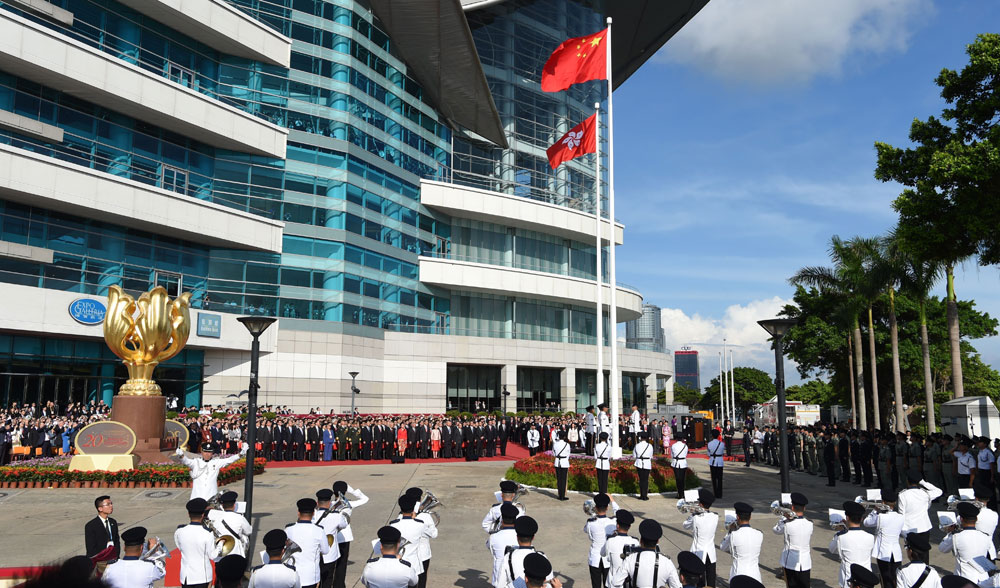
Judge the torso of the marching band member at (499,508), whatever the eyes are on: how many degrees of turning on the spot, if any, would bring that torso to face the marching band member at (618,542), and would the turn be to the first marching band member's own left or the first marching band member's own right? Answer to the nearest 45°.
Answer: approximately 135° to the first marching band member's own right

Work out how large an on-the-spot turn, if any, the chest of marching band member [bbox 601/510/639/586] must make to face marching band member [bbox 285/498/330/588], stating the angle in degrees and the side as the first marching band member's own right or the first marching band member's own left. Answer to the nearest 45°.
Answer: approximately 45° to the first marching band member's own left

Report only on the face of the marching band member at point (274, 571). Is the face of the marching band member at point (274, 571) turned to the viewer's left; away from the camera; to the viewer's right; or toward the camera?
away from the camera

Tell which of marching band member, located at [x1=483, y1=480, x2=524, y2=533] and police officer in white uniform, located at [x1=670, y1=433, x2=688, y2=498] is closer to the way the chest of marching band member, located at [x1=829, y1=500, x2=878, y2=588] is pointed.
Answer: the police officer in white uniform

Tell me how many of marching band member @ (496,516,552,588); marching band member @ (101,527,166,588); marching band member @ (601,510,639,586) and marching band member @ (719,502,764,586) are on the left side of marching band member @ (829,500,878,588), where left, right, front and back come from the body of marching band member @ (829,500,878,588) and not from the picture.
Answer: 4

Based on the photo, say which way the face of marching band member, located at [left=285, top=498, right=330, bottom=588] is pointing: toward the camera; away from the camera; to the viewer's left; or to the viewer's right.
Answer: away from the camera

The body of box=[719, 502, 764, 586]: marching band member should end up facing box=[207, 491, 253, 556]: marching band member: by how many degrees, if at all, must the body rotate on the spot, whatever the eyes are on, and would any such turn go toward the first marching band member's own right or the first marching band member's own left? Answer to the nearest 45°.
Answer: approximately 45° to the first marching band member's own left

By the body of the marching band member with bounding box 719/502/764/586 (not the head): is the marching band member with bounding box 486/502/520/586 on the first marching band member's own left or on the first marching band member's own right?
on the first marching band member's own left

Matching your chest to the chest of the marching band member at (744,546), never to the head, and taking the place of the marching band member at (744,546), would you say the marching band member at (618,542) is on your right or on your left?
on your left

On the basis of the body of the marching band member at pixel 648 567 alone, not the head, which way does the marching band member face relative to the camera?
away from the camera

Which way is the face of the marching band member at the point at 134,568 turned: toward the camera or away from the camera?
away from the camera

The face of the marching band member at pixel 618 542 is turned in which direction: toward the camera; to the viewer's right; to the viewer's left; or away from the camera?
away from the camera

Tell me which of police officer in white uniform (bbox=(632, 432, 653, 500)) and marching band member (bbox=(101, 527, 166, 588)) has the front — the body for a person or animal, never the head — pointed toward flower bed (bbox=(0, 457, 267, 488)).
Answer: the marching band member

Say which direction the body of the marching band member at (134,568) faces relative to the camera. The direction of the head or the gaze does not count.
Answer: away from the camera

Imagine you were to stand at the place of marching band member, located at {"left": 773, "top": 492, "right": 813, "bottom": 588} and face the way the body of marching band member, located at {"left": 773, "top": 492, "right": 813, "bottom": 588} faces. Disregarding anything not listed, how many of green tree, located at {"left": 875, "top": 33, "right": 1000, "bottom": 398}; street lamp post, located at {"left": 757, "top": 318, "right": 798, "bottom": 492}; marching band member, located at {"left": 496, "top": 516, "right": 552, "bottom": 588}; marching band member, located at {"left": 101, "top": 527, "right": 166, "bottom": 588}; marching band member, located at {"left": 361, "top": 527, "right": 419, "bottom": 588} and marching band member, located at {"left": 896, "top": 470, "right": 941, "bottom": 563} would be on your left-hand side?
3

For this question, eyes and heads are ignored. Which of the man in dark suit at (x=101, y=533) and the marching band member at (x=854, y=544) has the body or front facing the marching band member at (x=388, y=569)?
the man in dark suit

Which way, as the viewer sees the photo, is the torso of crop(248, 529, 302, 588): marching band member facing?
away from the camera

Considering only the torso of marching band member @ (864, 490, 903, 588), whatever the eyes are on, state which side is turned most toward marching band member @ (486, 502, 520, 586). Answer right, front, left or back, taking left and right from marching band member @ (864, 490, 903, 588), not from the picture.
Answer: left
